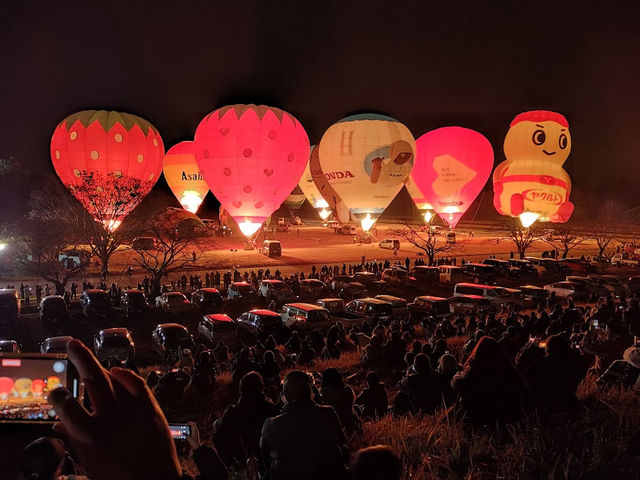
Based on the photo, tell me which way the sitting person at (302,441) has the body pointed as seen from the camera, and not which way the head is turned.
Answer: away from the camera

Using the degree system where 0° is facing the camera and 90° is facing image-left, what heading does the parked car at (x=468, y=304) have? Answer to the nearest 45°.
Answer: approximately 45°

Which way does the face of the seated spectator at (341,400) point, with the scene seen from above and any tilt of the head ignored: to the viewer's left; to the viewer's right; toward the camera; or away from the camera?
away from the camera

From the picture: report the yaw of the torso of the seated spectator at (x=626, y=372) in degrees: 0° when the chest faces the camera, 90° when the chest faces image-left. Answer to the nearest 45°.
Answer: approximately 180°

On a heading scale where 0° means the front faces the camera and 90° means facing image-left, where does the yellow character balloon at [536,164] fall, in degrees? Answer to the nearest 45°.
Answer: approximately 315°

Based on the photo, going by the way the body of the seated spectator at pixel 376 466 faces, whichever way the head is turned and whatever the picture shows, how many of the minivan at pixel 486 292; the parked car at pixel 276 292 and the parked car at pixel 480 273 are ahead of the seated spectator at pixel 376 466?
3

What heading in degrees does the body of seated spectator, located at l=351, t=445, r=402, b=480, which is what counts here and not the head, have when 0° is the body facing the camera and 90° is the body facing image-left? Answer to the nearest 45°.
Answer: approximately 180°

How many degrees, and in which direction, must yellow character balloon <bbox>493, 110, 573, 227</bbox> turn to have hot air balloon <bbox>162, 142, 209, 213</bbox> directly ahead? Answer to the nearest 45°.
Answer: approximately 135° to its right

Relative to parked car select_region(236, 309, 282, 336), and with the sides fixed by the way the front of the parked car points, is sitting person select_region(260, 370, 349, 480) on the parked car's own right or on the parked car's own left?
on the parked car's own left

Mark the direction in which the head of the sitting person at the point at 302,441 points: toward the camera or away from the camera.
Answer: away from the camera
